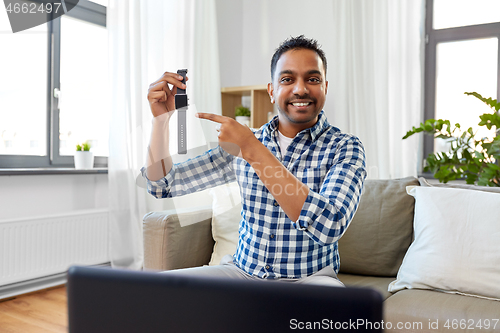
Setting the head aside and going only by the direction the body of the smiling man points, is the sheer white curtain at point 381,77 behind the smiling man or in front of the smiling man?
behind

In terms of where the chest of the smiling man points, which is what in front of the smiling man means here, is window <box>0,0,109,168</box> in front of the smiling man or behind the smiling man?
behind

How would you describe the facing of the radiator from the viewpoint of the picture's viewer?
facing the viewer and to the right of the viewer

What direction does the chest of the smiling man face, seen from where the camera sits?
toward the camera

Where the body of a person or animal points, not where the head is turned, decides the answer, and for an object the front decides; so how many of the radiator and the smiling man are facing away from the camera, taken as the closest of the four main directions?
0

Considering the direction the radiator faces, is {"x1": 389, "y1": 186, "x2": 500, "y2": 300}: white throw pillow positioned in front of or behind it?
in front

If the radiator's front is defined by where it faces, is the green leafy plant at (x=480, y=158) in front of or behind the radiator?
in front

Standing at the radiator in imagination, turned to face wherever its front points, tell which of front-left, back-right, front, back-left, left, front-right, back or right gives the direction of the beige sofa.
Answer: front

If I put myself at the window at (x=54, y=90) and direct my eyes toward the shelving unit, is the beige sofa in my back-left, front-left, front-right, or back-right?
front-right

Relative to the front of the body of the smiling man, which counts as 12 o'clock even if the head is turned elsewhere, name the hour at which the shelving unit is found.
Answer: The shelving unit is roughly at 6 o'clock from the smiling man.

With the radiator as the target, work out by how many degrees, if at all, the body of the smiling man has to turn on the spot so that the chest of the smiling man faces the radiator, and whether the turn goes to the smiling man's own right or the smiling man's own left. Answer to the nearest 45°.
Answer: approximately 135° to the smiling man's own right
